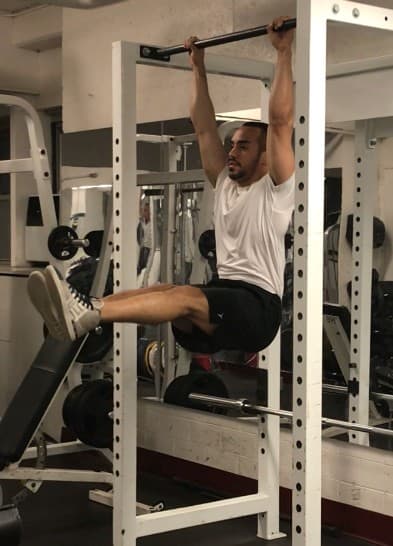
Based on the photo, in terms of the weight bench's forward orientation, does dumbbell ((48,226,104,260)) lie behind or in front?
behind

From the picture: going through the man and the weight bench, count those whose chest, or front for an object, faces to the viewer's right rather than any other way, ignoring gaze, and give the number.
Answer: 0

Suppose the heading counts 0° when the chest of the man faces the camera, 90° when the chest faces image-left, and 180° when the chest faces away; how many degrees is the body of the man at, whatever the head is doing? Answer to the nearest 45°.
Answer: approximately 45°

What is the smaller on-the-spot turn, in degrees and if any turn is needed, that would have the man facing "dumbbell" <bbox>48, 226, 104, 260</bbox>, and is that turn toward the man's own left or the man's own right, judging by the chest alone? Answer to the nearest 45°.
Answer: approximately 90° to the man's own right

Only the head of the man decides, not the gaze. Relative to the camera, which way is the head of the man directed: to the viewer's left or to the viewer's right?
to the viewer's left

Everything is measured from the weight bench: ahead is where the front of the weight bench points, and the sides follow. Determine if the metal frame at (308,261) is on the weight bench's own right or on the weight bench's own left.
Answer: on the weight bench's own left
